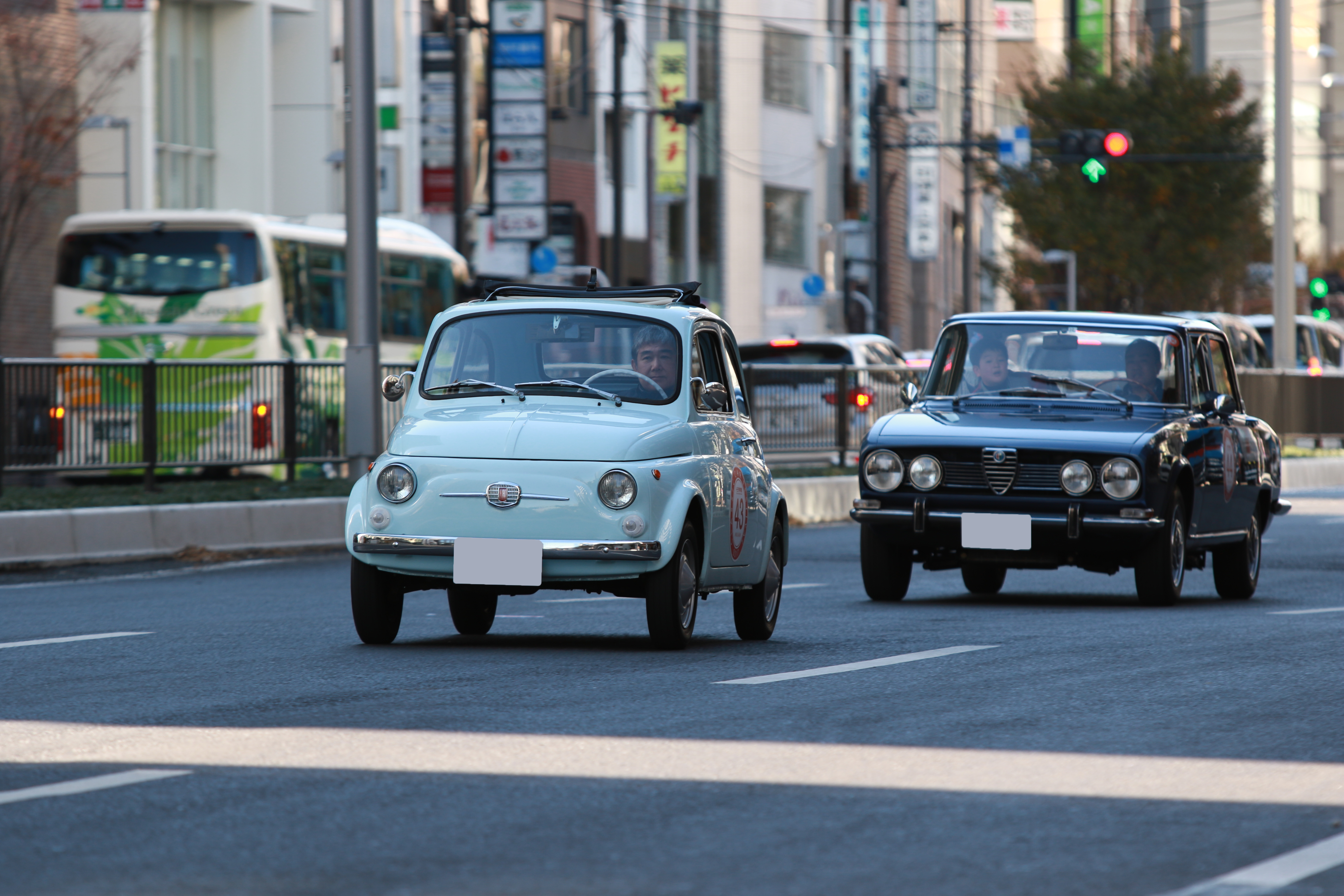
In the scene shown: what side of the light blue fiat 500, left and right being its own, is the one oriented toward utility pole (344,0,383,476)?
back

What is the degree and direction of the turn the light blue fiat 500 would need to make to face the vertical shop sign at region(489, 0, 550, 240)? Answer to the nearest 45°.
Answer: approximately 180°

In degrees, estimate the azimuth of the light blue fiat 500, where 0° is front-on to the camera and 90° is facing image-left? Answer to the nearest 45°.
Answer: approximately 0°

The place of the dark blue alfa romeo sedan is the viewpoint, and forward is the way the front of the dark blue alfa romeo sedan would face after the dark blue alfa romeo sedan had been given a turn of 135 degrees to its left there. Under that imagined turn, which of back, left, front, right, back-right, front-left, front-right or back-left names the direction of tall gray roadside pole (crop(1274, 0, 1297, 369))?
front-left

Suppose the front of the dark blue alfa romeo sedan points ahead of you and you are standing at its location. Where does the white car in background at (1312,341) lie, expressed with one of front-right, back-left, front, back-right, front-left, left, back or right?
back

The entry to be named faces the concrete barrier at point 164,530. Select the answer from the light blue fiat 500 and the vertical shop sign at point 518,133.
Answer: the vertical shop sign

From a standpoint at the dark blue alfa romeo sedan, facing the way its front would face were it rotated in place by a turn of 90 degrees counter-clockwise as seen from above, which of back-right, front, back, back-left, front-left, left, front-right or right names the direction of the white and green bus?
back-left

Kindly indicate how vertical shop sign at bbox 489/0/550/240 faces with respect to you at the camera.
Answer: facing the viewer

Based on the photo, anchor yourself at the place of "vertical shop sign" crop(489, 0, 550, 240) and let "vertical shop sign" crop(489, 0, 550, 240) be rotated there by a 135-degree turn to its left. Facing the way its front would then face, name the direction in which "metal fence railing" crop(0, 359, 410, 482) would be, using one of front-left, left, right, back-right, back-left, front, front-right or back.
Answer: back-right

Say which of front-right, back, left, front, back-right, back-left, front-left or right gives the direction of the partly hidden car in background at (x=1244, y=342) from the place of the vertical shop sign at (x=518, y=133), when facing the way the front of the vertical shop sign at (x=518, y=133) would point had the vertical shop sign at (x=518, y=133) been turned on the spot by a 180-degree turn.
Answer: right

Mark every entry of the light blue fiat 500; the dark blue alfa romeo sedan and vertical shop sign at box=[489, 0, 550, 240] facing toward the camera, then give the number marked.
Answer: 3

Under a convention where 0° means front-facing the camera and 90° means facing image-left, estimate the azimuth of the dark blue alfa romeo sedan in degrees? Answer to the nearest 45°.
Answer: approximately 0°

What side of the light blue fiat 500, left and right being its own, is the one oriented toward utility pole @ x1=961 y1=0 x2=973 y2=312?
back

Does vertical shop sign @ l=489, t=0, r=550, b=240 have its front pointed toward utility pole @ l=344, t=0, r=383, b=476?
yes

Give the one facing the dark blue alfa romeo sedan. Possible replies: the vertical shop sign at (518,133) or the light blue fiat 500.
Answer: the vertical shop sign
